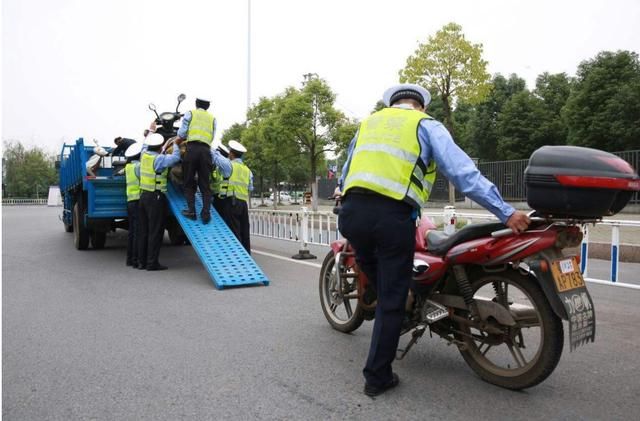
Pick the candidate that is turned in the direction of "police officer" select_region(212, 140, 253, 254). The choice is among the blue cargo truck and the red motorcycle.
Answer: the red motorcycle

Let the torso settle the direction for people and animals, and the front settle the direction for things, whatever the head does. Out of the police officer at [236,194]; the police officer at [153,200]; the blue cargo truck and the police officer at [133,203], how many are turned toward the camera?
0

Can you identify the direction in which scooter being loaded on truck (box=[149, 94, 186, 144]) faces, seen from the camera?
facing away from the viewer and to the left of the viewer

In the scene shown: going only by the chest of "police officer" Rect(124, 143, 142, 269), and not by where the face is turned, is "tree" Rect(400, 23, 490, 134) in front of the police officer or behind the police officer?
in front

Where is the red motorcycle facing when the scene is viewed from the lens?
facing away from the viewer and to the left of the viewer

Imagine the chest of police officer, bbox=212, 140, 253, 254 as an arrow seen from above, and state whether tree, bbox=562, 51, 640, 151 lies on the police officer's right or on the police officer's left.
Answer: on the police officer's right

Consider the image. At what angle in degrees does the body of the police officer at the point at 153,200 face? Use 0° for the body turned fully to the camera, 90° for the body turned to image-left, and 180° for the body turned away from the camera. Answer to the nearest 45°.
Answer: approximately 225°

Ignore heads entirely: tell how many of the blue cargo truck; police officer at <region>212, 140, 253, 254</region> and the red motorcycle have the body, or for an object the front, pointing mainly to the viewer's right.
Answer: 0

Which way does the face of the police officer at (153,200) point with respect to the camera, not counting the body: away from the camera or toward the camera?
away from the camera

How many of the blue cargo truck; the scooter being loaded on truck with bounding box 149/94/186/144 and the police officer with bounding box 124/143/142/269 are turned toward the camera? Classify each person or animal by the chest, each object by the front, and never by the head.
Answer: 0

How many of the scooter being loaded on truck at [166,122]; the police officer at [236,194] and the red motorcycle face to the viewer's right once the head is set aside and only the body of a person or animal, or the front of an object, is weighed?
0

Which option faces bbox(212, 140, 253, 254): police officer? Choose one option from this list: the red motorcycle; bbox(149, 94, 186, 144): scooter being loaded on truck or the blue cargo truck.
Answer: the red motorcycle

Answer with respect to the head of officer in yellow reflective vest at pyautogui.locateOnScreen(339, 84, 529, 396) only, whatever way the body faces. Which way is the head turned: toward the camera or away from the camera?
away from the camera

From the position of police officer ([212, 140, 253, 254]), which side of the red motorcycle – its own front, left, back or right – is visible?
front

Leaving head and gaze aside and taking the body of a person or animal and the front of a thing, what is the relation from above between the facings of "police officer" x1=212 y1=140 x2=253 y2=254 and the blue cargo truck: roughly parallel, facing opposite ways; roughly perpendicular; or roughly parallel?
roughly parallel

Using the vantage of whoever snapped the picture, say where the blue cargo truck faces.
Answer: facing away from the viewer and to the left of the viewer
